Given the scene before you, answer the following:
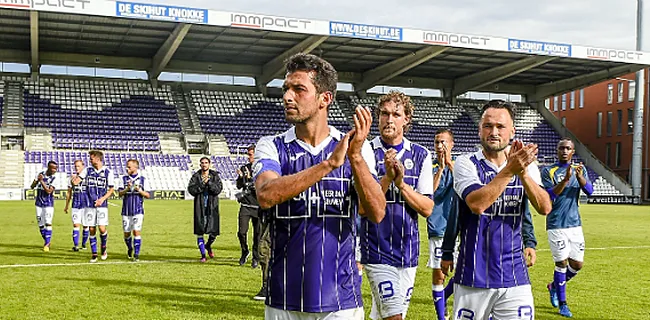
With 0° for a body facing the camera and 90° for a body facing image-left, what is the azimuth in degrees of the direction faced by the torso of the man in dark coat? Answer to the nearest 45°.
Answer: approximately 0°

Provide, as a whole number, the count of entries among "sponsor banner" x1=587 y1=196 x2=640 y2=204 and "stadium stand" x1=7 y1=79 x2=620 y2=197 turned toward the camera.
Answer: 2

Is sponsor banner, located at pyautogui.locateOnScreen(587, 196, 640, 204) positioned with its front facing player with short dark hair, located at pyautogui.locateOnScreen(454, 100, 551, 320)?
yes

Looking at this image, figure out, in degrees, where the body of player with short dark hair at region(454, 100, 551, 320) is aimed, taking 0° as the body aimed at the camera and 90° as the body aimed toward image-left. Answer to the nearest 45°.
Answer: approximately 0°

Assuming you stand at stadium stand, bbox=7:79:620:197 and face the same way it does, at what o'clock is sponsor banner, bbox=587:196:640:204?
The sponsor banner is roughly at 9 o'clock from the stadium stand.

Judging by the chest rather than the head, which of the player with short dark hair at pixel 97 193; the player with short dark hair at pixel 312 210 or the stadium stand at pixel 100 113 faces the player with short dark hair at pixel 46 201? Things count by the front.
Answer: the stadium stand
